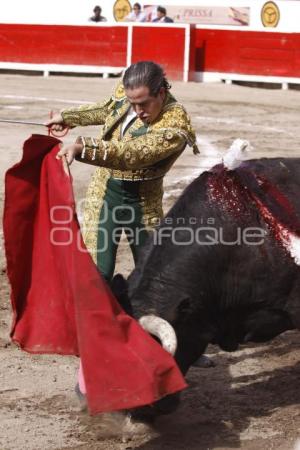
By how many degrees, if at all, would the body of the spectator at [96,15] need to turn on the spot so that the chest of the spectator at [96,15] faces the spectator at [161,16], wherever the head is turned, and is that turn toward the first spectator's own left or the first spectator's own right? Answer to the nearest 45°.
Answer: approximately 45° to the first spectator's own left

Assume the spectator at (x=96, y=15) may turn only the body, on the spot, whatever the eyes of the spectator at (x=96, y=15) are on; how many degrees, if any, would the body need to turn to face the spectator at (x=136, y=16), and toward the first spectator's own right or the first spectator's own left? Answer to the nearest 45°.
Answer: approximately 45° to the first spectator's own left

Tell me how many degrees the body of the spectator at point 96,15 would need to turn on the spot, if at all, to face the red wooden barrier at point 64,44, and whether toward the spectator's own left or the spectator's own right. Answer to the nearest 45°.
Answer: approximately 45° to the spectator's own right

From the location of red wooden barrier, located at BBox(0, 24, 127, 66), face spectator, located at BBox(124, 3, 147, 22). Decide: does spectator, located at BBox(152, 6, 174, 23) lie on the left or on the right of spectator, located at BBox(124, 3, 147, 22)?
right

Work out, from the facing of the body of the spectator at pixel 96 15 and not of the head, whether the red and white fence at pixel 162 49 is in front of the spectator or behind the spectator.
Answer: in front

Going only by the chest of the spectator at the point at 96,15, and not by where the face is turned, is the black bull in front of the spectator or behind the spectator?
in front

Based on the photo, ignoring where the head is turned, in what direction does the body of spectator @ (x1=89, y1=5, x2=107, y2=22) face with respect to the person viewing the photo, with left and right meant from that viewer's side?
facing the viewer

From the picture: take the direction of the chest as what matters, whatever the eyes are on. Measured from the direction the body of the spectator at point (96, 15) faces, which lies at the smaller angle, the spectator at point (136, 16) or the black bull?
the black bull
